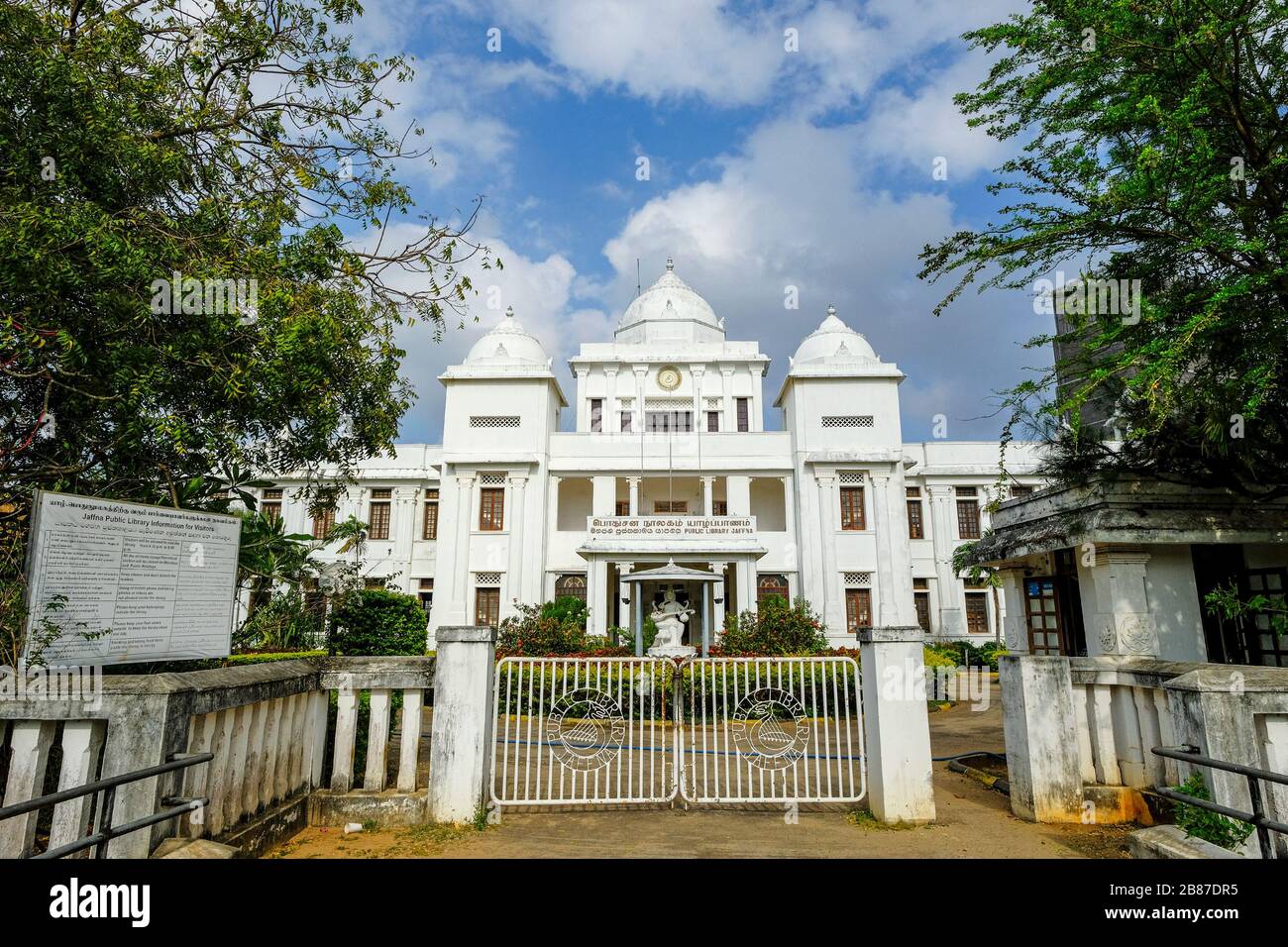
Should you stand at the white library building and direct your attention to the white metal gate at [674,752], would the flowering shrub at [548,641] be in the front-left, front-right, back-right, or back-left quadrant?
front-right

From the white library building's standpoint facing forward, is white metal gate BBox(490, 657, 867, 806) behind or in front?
in front

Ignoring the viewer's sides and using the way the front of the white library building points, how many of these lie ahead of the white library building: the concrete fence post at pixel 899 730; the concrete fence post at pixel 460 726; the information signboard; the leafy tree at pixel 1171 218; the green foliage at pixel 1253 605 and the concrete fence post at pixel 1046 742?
6

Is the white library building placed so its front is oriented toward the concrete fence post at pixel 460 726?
yes

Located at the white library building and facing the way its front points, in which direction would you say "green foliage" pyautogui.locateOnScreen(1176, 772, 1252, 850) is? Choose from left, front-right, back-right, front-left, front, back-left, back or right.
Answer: front

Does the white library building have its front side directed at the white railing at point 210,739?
yes

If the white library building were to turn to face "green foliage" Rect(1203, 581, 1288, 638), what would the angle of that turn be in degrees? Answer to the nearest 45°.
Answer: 0° — it already faces it

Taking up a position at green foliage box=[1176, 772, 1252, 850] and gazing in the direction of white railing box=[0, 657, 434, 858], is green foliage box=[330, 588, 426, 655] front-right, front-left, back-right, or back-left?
front-right

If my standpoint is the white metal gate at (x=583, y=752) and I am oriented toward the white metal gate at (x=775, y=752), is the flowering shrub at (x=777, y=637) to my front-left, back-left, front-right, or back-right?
front-left

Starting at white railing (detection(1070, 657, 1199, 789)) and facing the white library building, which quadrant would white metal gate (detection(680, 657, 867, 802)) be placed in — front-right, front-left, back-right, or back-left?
front-left

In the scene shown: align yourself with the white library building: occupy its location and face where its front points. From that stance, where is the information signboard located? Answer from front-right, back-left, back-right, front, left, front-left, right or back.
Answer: front

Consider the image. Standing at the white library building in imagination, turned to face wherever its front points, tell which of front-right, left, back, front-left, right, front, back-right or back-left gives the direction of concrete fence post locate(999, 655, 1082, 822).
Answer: front

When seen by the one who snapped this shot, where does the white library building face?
facing the viewer

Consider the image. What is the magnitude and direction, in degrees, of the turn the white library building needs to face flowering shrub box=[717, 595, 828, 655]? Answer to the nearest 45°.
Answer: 0° — it already faces it

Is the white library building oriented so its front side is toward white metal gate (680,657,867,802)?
yes

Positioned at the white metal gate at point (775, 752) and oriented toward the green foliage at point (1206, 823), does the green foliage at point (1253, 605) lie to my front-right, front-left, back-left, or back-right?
front-left
